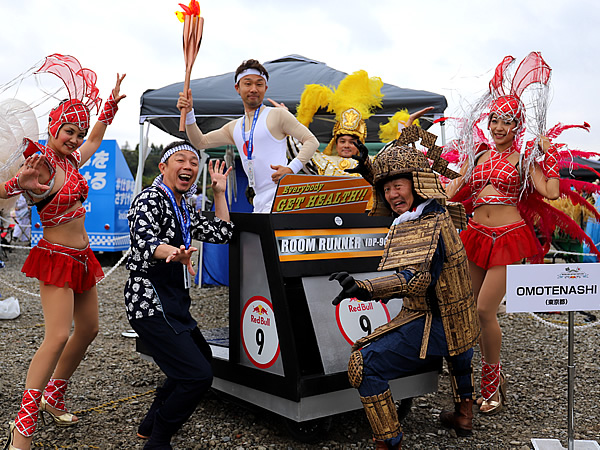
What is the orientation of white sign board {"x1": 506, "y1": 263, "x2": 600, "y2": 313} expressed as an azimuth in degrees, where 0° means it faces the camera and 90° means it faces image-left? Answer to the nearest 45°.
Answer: approximately 0°

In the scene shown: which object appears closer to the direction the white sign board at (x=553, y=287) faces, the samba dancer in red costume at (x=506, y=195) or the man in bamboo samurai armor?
the man in bamboo samurai armor

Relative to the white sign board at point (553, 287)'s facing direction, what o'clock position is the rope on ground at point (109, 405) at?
The rope on ground is roughly at 3 o'clock from the white sign board.

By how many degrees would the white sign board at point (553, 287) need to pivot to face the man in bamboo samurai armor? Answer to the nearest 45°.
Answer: approximately 90° to its right

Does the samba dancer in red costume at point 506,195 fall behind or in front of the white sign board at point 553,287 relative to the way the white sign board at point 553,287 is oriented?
behind

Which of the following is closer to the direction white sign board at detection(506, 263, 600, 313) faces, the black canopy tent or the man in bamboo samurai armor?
the man in bamboo samurai armor

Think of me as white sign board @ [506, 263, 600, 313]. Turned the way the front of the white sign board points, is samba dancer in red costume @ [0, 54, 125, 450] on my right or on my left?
on my right

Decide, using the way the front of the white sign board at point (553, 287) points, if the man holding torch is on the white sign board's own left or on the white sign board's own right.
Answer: on the white sign board's own right

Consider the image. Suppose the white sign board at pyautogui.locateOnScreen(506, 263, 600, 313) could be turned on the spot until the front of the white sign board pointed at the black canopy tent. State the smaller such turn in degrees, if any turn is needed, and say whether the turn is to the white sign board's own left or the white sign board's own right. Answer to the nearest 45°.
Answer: approximately 135° to the white sign board's own right
